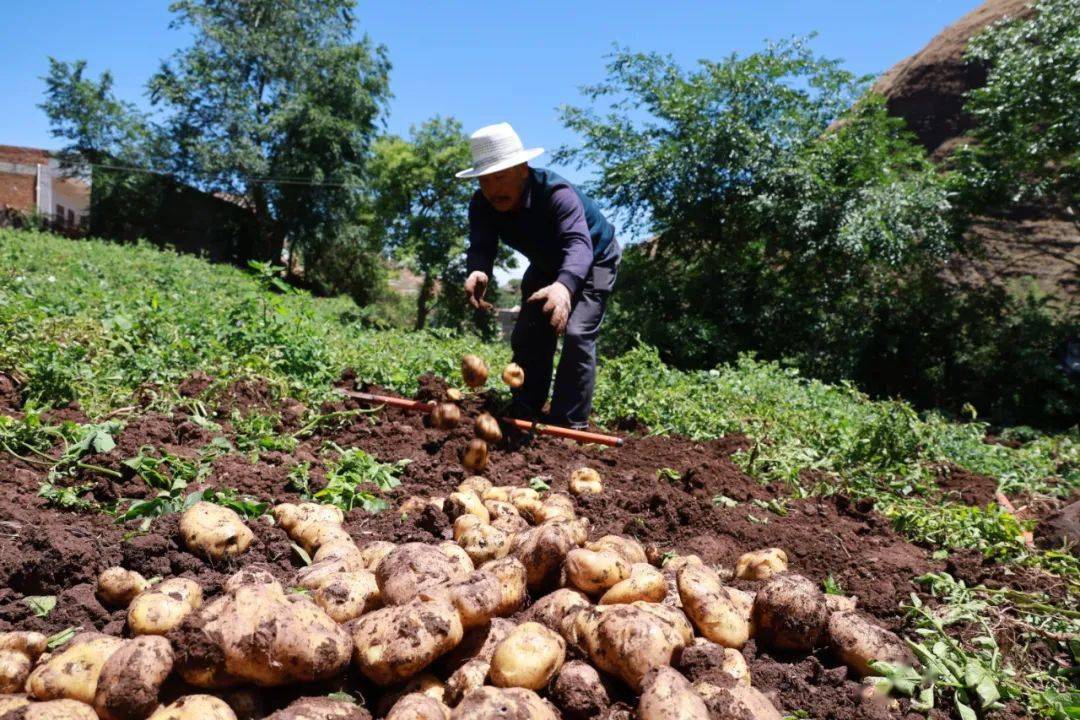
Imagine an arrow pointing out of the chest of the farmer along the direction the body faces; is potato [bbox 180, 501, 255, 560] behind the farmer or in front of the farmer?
in front

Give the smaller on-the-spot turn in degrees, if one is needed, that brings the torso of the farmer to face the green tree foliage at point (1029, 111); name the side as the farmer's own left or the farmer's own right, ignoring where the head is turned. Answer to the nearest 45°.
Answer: approximately 180°

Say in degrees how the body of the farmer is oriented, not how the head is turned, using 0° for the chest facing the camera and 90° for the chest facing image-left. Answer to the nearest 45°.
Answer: approximately 45°

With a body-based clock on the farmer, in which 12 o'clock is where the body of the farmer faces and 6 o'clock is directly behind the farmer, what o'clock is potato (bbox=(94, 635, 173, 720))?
The potato is roughly at 11 o'clock from the farmer.

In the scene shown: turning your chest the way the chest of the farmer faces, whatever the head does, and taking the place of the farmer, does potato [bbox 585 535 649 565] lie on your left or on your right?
on your left

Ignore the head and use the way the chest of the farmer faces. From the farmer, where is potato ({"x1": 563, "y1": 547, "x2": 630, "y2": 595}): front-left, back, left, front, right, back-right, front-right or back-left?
front-left

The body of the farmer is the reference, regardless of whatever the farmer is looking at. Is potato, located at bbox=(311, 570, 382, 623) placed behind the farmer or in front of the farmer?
in front

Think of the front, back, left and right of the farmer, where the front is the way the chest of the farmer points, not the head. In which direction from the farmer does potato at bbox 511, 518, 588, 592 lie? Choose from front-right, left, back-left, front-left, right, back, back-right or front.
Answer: front-left

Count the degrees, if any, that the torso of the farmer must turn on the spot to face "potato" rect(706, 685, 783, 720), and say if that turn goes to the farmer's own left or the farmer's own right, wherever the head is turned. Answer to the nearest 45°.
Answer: approximately 45° to the farmer's own left

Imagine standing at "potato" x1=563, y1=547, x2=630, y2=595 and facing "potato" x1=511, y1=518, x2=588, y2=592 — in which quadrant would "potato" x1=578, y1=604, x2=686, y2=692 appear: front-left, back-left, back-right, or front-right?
back-left

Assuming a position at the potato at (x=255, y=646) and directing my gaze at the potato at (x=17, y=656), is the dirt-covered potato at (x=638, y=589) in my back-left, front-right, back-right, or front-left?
back-right
